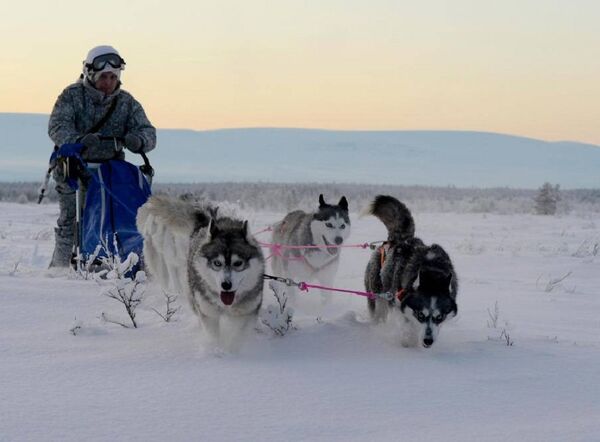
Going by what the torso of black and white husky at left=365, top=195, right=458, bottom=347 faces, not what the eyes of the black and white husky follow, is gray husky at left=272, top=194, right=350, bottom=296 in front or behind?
behind

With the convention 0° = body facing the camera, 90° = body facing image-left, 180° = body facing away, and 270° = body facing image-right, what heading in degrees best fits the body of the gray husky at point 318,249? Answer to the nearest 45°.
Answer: approximately 315°

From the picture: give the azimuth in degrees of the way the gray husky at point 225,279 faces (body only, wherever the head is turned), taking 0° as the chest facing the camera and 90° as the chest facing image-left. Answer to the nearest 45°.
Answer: approximately 315°

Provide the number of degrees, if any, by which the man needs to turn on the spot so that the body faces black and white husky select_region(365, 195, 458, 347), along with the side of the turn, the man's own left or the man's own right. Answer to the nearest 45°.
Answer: approximately 45° to the man's own left

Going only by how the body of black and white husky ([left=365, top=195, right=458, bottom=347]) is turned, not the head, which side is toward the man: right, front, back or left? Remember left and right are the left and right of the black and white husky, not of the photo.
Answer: back

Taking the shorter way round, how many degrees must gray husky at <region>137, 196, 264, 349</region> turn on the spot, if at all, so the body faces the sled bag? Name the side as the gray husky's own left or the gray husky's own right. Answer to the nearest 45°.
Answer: approximately 180°

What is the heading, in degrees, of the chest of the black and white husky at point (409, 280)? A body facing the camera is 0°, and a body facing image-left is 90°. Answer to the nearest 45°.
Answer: approximately 315°
